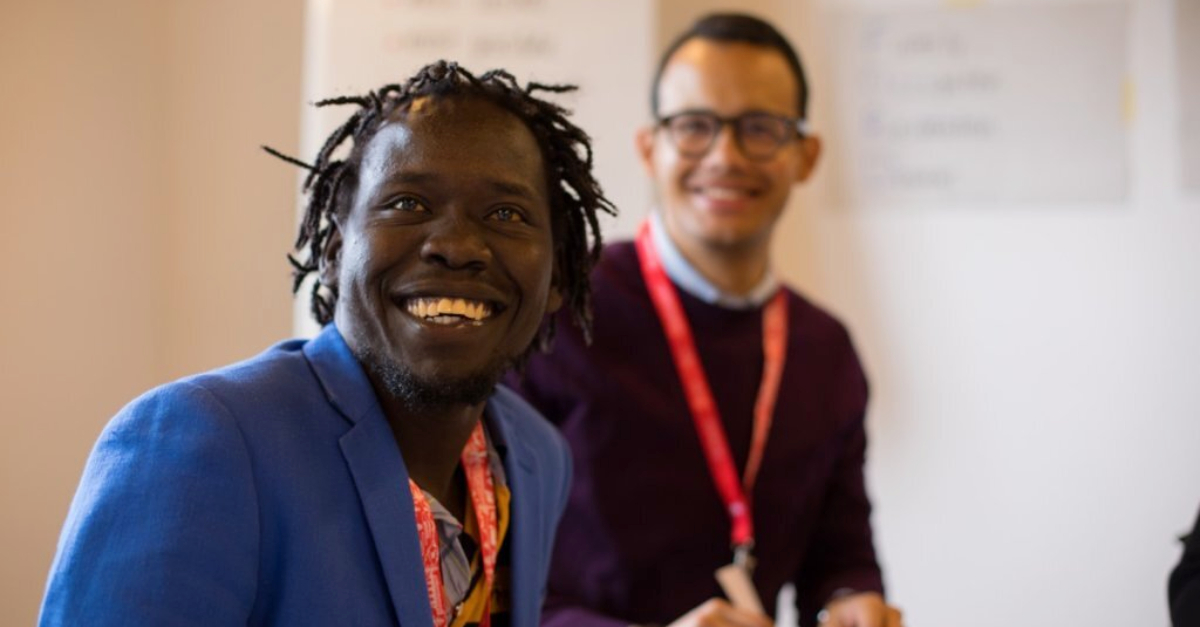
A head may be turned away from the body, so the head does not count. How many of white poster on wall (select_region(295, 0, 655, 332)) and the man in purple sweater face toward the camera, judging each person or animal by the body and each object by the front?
2

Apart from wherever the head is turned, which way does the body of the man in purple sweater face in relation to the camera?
toward the camera

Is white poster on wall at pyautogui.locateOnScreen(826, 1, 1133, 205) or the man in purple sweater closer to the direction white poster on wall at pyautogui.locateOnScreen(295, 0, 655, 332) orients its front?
the man in purple sweater

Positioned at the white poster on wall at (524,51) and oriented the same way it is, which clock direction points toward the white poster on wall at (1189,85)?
the white poster on wall at (1189,85) is roughly at 9 o'clock from the white poster on wall at (524,51).

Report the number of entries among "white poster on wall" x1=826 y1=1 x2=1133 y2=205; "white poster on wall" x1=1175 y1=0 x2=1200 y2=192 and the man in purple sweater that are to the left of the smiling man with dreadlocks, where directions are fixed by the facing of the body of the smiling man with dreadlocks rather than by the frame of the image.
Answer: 3

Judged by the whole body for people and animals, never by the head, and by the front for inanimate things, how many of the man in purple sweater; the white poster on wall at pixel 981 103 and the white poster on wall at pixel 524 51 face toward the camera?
3

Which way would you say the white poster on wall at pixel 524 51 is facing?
toward the camera

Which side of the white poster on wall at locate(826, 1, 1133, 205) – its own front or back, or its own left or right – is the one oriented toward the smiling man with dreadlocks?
front

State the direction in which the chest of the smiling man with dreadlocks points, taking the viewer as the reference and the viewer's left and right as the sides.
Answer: facing the viewer and to the right of the viewer

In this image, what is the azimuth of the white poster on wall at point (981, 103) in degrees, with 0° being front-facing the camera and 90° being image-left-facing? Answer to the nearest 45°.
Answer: approximately 0°

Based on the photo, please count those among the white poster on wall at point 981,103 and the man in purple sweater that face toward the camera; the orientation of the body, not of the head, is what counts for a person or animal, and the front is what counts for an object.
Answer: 2
